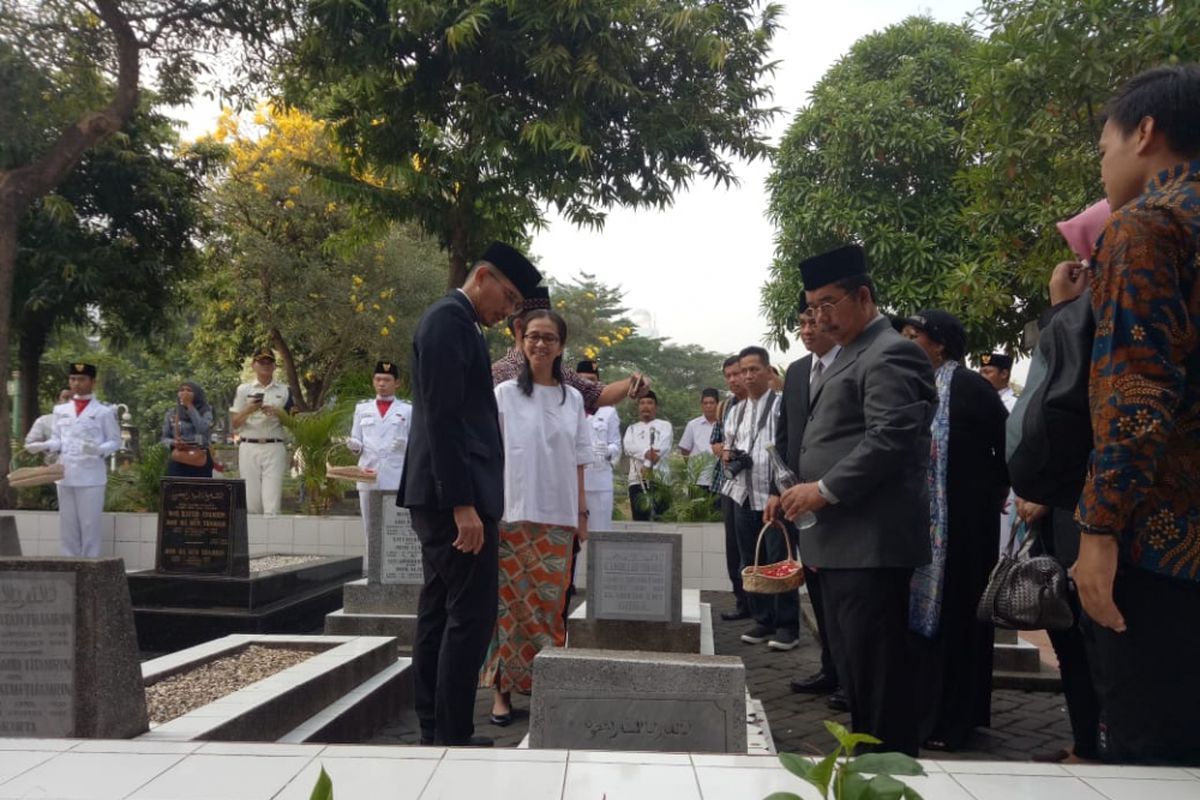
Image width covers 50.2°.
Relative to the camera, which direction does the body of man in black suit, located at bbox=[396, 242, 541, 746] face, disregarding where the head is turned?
to the viewer's right

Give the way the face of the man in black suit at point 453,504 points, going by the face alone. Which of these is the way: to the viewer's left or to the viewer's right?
to the viewer's right

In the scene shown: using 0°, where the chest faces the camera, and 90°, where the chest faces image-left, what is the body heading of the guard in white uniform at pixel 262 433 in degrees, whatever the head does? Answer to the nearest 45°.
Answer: approximately 0°

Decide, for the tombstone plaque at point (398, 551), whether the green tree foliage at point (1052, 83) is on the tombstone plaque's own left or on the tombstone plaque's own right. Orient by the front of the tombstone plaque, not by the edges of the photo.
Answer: on the tombstone plaque's own left

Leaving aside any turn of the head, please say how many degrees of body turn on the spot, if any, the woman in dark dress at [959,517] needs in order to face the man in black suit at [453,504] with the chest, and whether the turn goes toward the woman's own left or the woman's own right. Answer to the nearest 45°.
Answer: approximately 45° to the woman's own left

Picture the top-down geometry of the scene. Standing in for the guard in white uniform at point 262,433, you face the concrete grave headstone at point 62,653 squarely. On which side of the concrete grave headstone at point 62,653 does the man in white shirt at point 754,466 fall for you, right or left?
left

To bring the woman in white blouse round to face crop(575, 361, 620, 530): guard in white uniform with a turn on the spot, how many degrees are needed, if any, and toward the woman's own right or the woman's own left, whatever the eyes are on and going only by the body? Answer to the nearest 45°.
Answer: approximately 180°

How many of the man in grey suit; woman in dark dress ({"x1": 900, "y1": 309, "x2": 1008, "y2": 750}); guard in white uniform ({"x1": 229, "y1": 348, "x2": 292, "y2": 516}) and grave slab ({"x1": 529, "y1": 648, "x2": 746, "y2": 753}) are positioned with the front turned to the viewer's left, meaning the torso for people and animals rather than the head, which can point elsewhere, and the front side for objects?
2

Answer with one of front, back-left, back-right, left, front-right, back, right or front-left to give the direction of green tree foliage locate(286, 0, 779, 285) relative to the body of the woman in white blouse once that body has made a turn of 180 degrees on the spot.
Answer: front

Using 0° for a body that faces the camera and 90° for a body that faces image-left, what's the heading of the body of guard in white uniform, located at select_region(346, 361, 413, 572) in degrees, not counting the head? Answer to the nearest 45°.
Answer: approximately 0°
